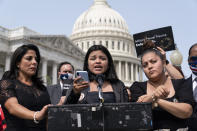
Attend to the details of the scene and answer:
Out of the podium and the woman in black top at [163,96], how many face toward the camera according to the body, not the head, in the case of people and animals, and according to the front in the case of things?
2

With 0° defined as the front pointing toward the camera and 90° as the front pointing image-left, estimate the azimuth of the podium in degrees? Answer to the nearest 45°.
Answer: approximately 0°

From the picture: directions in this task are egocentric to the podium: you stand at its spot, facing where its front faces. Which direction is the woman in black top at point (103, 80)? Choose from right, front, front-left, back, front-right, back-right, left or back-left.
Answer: back

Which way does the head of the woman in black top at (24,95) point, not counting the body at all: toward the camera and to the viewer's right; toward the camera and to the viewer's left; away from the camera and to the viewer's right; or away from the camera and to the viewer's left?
toward the camera and to the viewer's right

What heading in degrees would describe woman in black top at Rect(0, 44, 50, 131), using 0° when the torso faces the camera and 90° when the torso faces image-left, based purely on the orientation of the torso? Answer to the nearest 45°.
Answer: approximately 315°

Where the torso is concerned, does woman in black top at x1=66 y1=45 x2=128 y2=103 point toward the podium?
yes

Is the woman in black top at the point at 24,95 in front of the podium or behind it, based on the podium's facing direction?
behind
